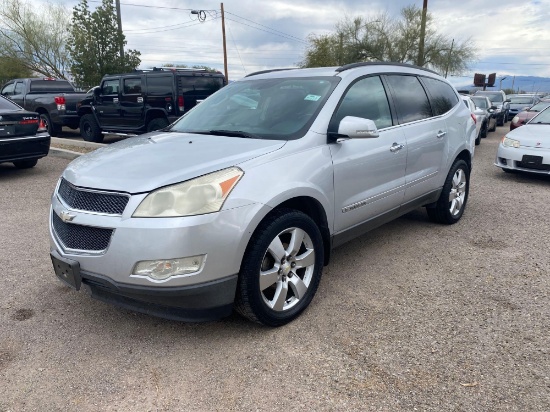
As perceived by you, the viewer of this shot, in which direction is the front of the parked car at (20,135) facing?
facing away from the viewer and to the left of the viewer

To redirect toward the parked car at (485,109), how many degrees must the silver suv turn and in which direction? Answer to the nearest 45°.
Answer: approximately 180°

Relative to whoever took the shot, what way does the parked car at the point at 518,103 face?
facing the viewer and to the left of the viewer

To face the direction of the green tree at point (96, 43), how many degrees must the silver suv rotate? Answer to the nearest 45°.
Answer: approximately 135° to its right

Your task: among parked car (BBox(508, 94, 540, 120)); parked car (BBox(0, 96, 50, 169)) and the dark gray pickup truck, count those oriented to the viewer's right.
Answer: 0

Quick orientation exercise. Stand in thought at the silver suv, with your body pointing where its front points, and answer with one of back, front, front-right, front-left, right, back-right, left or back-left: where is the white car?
back

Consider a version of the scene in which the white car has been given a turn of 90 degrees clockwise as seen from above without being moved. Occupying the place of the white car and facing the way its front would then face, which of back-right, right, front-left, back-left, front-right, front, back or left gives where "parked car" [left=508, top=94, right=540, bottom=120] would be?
front-right

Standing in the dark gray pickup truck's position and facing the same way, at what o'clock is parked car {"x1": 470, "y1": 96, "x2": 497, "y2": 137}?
The parked car is roughly at 5 o'clock from the dark gray pickup truck.

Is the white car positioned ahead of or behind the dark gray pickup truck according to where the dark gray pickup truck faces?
behind

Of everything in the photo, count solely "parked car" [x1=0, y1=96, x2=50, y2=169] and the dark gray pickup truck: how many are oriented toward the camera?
0

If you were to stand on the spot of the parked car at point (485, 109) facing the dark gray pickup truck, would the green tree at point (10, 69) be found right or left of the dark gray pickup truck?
right

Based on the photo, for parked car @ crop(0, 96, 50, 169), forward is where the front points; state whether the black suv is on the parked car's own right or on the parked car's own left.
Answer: on the parked car's own right

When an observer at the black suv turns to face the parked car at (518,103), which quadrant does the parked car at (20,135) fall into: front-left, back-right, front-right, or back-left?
back-right
